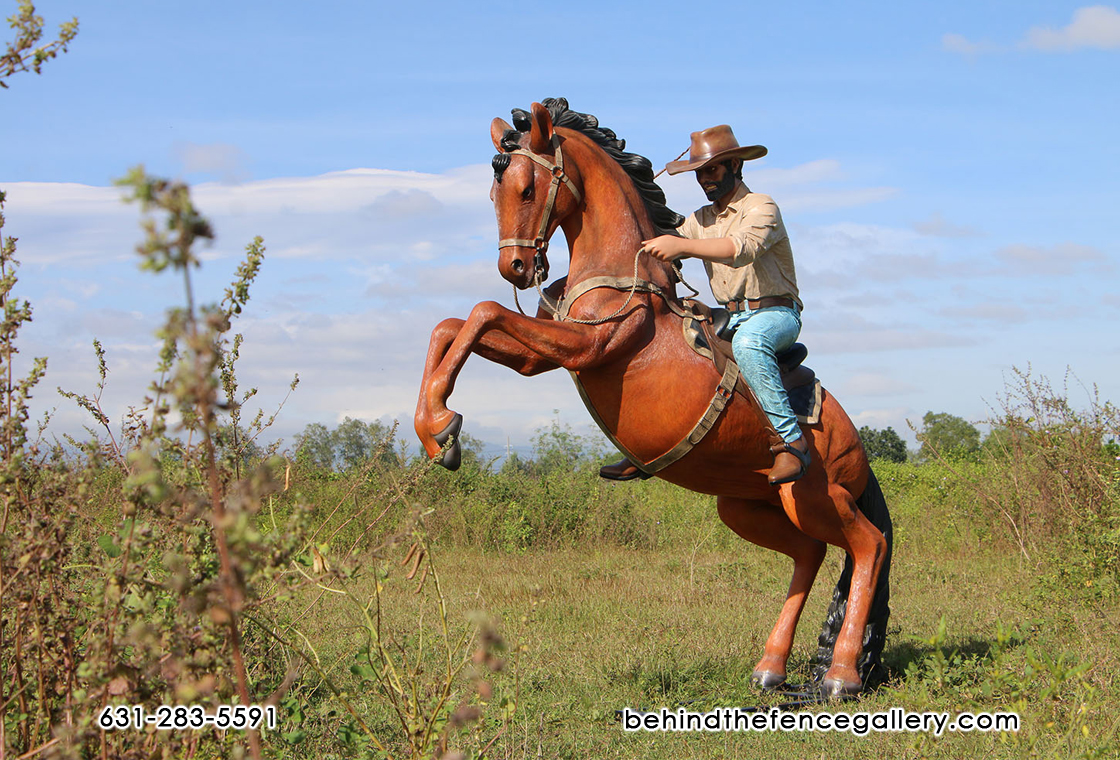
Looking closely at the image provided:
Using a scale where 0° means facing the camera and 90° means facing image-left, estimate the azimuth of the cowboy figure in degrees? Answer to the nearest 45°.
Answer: approximately 45°
